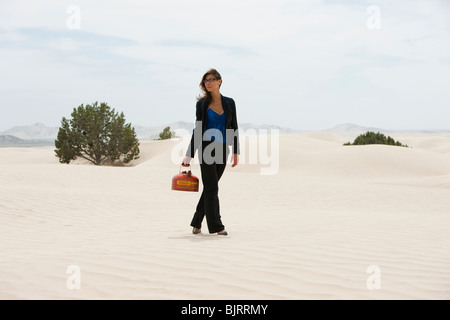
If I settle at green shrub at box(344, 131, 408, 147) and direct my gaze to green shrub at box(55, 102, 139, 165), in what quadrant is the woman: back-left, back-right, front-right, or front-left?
front-left

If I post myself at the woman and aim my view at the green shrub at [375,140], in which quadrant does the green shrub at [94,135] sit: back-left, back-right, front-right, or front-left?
front-left

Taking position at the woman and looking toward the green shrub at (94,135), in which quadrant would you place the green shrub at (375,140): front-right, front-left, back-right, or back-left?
front-right

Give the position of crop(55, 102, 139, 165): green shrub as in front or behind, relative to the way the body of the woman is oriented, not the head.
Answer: behind

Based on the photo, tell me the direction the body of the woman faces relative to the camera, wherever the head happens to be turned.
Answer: toward the camera

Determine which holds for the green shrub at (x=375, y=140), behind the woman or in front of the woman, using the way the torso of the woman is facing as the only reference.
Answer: behind

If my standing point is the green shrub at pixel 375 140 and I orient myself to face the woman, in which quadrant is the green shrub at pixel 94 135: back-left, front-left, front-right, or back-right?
front-right
